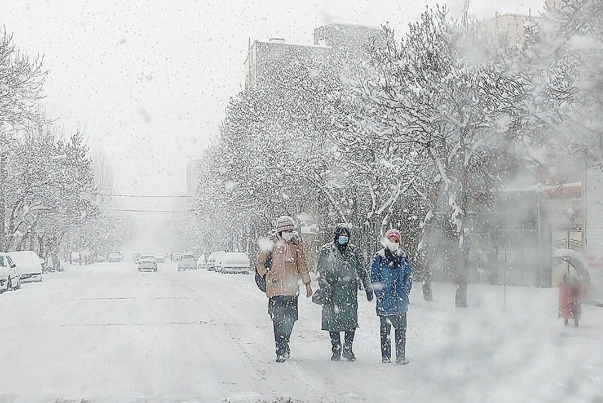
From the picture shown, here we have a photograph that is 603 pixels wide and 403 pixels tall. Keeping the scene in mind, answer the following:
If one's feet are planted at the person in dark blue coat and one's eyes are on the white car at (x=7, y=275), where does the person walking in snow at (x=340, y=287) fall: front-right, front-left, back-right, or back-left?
front-left

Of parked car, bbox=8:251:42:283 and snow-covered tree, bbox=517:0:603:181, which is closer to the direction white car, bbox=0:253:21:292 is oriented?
the snow-covered tree

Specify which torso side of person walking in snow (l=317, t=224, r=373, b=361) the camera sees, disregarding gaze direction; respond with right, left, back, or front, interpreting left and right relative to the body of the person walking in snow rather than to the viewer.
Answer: front

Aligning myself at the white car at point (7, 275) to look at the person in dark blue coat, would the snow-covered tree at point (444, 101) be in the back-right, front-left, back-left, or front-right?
front-left

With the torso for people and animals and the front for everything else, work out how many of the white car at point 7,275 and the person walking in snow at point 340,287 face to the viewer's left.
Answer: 0

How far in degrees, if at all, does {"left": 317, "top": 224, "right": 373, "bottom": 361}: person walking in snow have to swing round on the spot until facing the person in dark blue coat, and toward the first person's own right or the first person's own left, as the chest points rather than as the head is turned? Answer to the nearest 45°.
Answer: approximately 90° to the first person's own left

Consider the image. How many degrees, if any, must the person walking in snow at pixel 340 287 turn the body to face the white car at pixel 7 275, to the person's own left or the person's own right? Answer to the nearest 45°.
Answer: approximately 135° to the person's own right

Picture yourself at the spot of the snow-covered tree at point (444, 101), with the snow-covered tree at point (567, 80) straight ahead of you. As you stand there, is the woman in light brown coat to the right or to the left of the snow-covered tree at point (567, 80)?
right

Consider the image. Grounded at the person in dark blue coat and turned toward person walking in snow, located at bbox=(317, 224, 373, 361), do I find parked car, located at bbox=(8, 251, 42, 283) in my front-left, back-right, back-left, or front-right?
front-right

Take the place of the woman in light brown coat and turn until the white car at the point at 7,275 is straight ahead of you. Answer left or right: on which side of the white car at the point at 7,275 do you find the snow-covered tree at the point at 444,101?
right

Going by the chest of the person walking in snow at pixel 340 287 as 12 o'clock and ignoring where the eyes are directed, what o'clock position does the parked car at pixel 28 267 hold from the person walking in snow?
The parked car is roughly at 5 o'clock from the person walking in snow.

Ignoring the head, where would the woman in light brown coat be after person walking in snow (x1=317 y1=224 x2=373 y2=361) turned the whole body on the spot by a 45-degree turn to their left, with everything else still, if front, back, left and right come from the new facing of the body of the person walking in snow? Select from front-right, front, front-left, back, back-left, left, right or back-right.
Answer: back-right

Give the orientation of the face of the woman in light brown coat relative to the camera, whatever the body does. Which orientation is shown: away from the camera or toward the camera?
toward the camera

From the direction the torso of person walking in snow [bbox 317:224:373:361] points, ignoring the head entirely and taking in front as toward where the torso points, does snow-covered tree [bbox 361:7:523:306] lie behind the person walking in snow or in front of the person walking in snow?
behind

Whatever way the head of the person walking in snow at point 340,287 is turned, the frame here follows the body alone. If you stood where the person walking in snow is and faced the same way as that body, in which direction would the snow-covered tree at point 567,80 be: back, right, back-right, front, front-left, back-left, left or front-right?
back-left
